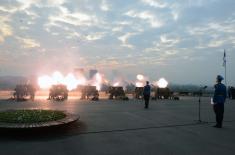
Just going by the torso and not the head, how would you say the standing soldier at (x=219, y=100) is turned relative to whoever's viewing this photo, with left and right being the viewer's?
facing away from the viewer and to the left of the viewer
